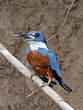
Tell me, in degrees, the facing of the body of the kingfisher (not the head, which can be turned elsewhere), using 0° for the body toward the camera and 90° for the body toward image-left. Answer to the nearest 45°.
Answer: approximately 45°
